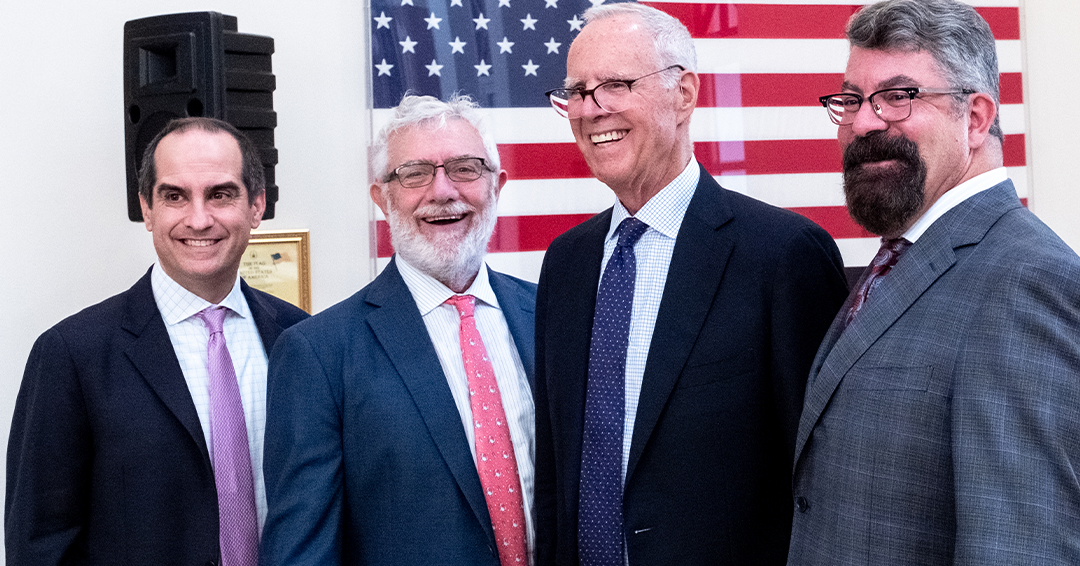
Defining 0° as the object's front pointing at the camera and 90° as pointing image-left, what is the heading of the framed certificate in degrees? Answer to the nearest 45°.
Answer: approximately 0°

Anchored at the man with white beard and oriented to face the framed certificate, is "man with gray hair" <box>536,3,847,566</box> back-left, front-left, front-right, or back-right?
back-right

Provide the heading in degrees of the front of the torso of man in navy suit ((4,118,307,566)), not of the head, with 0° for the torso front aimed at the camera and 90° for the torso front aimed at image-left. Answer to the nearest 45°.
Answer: approximately 315°

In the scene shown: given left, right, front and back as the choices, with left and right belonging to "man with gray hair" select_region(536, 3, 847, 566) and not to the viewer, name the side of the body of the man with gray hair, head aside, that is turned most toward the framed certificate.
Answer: right

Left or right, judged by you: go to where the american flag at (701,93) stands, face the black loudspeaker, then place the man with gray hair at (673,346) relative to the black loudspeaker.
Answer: left

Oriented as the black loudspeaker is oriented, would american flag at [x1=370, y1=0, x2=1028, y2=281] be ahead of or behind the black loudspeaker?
behind

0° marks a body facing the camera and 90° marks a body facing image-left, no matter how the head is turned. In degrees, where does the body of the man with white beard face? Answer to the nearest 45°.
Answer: approximately 315°
